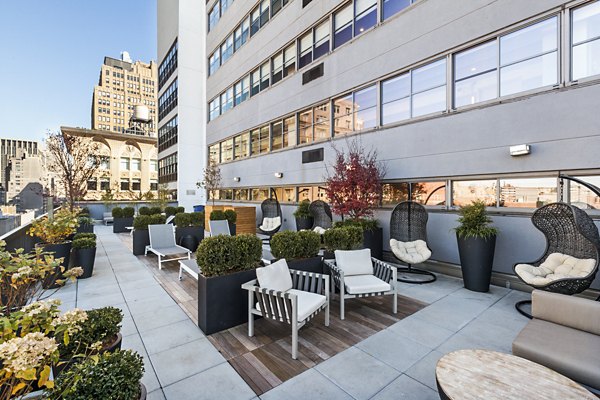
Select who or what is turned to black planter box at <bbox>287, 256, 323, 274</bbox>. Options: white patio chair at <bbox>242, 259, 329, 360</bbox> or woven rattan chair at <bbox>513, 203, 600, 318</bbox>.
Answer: the woven rattan chair

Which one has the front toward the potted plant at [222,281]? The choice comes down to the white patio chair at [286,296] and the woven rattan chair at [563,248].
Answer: the woven rattan chair

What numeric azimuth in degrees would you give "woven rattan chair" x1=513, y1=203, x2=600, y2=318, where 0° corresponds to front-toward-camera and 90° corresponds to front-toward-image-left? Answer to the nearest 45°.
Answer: approximately 45°

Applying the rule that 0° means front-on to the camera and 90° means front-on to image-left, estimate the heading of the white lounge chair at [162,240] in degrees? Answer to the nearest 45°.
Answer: approximately 315°

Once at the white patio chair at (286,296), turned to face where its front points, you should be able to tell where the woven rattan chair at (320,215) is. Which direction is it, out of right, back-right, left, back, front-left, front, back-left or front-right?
back-left

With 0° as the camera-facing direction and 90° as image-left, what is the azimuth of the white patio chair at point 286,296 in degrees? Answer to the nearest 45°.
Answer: approximately 315°

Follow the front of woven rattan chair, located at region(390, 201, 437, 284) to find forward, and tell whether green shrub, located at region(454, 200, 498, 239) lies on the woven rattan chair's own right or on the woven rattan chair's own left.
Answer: on the woven rattan chair's own left

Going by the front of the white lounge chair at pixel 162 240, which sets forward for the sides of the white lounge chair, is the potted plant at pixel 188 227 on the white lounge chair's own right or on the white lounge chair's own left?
on the white lounge chair's own left

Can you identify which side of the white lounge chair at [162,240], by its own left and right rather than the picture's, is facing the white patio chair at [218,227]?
left

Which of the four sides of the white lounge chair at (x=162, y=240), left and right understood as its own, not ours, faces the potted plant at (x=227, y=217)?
left

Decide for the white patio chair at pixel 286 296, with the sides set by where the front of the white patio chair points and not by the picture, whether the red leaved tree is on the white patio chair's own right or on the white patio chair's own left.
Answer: on the white patio chair's own left
